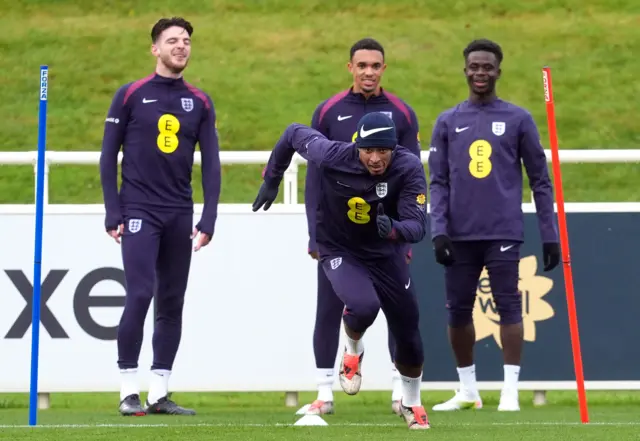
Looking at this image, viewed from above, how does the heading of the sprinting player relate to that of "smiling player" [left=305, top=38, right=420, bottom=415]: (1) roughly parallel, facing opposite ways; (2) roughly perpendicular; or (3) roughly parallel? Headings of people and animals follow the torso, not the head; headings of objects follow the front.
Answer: roughly parallel

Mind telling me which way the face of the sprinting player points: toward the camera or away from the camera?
toward the camera

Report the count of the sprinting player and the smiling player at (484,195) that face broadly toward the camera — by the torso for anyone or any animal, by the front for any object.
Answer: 2

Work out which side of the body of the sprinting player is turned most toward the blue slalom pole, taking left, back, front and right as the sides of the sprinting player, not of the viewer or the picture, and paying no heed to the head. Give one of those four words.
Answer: right

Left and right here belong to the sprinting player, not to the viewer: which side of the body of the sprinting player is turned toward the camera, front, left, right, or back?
front

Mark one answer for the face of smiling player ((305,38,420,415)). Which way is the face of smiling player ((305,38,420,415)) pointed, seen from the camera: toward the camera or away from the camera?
toward the camera

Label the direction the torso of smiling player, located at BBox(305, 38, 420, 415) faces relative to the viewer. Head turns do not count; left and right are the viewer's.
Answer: facing the viewer

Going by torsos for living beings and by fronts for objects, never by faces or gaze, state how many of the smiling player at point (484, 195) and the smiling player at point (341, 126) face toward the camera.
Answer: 2

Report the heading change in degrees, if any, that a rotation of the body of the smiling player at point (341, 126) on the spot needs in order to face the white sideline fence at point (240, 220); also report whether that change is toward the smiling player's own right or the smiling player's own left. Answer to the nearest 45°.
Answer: approximately 135° to the smiling player's own right

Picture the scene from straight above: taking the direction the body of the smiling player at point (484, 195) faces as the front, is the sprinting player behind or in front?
in front

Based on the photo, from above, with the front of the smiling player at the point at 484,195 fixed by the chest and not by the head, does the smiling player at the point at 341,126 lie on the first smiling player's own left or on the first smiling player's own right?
on the first smiling player's own right

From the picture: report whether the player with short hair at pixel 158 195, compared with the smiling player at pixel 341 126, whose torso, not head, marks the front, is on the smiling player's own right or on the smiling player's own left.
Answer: on the smiling player's own right

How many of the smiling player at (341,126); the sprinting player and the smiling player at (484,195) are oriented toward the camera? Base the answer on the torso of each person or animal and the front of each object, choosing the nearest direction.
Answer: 3
